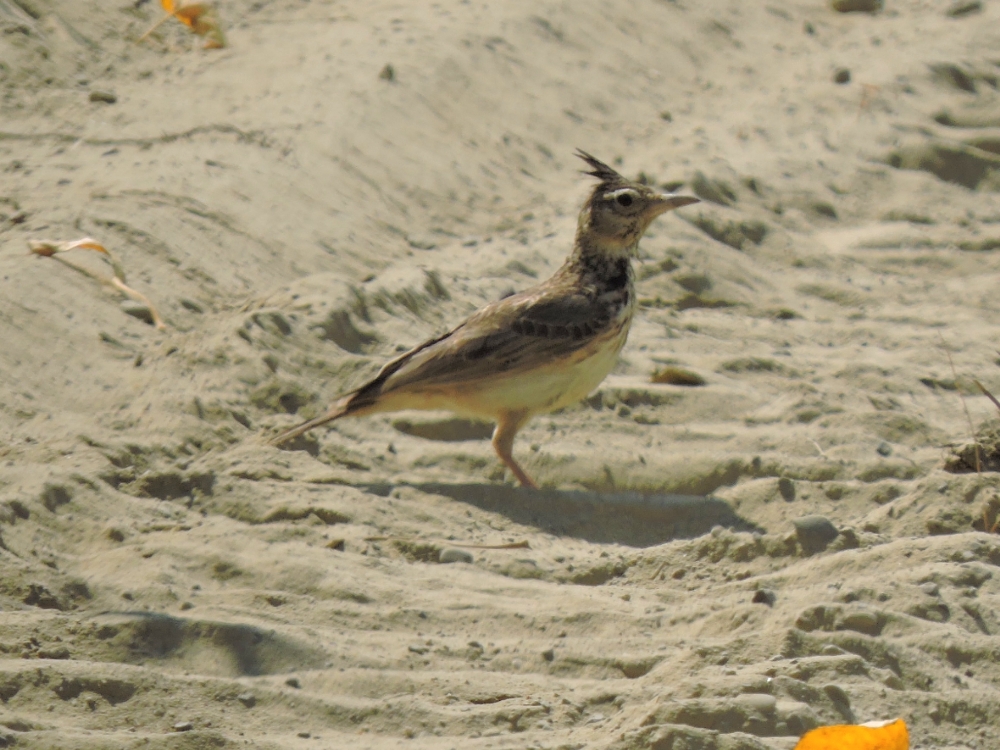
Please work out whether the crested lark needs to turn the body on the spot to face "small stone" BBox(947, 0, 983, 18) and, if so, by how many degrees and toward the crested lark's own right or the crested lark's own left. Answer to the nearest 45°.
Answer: approximately 45° to the crested lark's own left

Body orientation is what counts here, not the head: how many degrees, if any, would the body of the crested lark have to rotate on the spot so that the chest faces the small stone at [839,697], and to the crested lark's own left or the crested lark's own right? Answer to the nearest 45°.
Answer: approximately 90° to the crested lark's own right

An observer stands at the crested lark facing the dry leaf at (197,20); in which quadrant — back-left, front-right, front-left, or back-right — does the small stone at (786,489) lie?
back-right

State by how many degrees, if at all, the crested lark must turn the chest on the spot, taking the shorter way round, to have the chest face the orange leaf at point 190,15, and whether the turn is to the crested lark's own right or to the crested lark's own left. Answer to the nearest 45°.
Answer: approximately 135° to the crested lark's own left

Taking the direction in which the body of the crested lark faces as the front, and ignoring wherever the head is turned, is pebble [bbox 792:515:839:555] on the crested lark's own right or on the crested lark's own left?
on the crested lark's own right

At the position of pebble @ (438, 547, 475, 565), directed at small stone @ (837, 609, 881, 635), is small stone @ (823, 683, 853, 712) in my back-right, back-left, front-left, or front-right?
front-right

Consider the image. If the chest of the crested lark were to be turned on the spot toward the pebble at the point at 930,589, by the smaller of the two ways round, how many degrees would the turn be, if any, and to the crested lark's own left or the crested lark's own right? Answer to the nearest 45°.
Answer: approximately 45° to the crested lark's own right

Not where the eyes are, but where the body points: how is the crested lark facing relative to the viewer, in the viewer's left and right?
facing to the right of the viewer

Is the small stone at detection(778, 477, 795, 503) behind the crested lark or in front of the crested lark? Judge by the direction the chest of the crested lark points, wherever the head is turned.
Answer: in front

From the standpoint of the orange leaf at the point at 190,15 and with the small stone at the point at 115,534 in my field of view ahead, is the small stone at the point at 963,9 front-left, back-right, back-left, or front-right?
back-left

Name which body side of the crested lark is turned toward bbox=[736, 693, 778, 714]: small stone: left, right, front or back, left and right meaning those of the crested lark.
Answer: right

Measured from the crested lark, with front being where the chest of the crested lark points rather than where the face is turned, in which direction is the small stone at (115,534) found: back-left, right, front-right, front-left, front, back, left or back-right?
back-right
